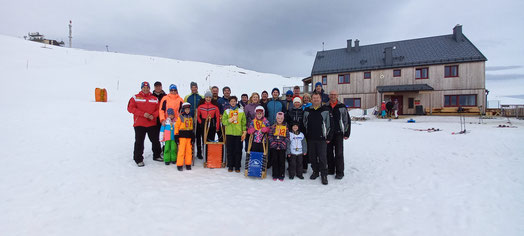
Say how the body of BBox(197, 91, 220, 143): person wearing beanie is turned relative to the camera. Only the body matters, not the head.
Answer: toward the camera

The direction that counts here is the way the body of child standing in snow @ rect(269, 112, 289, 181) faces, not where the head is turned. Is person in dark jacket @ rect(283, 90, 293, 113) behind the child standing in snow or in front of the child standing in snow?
behind

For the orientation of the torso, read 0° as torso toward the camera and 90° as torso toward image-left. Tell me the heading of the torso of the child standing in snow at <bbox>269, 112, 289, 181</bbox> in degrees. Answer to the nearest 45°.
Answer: approximately 0°

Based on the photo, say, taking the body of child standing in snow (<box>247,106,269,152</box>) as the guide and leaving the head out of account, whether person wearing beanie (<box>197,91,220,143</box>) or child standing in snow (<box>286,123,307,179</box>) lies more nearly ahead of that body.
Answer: the child standing in snow

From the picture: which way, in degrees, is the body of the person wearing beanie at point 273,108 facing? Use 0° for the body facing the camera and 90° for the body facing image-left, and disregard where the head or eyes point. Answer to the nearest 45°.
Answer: approximately 0°

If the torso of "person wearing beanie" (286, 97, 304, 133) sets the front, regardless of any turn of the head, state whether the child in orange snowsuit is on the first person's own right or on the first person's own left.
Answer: on the first person's own right

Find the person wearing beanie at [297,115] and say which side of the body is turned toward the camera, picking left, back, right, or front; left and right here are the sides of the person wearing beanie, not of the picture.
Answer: front

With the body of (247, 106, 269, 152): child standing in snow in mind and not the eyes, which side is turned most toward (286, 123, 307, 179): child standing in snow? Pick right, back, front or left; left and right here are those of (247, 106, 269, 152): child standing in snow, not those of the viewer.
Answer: left

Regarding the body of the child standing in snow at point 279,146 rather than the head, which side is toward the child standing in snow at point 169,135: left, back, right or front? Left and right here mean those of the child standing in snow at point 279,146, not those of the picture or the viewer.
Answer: right

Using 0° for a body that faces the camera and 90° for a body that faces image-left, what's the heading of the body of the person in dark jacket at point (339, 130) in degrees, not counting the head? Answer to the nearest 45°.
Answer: approximately 45°

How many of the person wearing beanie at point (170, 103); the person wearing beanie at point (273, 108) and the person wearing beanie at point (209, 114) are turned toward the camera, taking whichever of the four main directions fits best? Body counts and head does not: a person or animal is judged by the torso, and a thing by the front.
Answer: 3
